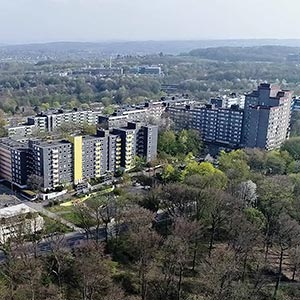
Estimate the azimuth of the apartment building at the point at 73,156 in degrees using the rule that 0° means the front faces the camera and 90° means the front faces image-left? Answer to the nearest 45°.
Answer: approximately 315°

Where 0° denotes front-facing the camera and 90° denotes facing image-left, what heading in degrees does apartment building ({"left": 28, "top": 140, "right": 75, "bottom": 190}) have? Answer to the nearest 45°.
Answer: approximately 315°

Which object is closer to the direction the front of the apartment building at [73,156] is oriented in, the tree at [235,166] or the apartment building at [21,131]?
the tree

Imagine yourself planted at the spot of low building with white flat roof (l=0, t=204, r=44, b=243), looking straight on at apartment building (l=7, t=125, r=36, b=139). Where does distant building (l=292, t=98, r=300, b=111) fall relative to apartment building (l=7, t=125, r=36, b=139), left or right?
right

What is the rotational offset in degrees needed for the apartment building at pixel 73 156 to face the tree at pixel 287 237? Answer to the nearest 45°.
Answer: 0° — it already faces it

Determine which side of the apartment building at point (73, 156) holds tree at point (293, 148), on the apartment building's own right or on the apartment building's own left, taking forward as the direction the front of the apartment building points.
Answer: on the apartment building's own left

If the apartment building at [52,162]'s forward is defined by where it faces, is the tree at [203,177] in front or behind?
in front

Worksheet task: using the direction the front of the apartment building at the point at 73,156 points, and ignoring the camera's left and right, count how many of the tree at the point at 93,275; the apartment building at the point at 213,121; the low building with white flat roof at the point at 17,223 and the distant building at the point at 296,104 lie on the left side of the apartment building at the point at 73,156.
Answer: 2

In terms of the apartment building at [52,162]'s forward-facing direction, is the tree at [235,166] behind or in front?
in front

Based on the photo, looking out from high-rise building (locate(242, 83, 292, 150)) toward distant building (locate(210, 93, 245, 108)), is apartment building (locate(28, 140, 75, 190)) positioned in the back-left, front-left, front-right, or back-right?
back-left

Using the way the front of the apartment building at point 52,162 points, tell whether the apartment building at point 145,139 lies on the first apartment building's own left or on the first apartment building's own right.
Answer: on the first apartment building's own left

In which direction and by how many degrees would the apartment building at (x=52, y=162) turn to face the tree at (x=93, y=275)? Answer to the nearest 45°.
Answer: approximately 45° to its right

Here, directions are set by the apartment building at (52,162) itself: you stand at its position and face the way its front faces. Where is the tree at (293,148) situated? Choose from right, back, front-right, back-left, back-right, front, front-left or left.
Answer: front-left
